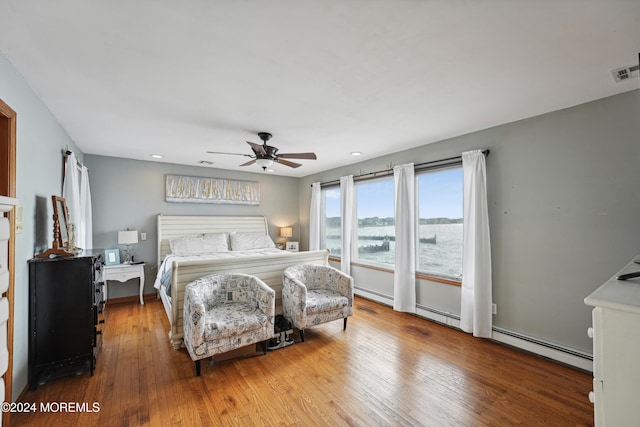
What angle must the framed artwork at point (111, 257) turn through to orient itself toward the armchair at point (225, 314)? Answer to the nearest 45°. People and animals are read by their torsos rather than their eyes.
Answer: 0° — it already faces it

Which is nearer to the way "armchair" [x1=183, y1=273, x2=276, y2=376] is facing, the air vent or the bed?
the air vent

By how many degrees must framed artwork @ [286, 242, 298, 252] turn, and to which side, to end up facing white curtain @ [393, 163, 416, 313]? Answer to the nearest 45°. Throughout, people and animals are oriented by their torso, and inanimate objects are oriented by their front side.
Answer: approximately 45° to its left

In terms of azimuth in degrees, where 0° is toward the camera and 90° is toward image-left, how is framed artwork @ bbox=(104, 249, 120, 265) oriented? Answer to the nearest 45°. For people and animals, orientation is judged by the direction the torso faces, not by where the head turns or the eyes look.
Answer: approximately 0°

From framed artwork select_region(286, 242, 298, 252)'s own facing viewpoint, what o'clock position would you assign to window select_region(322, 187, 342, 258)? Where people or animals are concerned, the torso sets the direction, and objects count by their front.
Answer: The window is roughly at 10 o'clock from the framed artwork.

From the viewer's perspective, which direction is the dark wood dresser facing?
to the viewer's right

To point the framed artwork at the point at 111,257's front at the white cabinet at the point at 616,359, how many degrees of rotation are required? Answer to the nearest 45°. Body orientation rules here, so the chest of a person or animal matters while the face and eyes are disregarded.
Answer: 0° — it already faces it

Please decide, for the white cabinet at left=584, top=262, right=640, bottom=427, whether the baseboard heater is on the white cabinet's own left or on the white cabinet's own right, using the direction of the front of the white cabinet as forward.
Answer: on the white cabinet's own right
